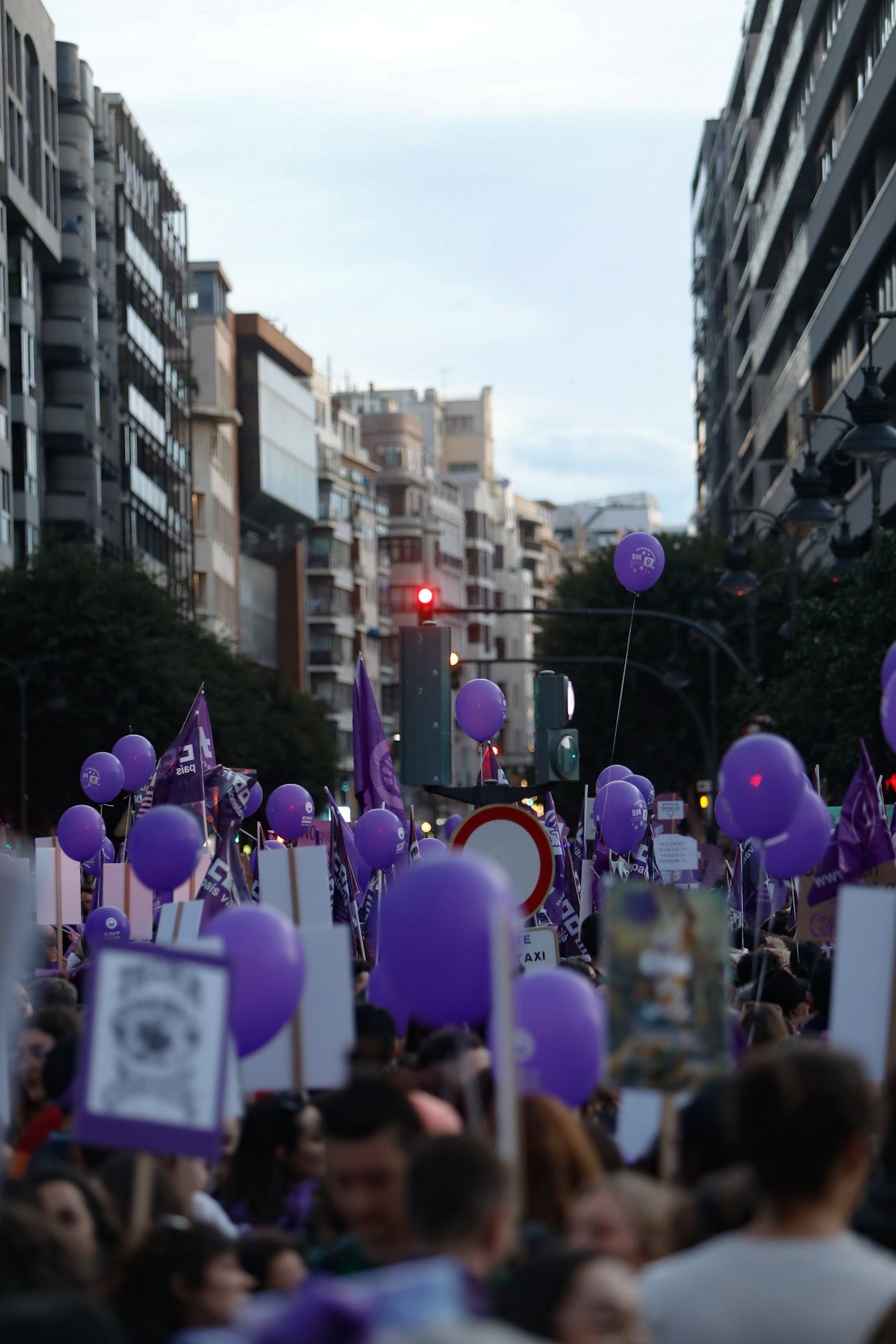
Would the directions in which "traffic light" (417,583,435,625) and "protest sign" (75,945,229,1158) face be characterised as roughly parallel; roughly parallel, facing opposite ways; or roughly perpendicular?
roughly parallel

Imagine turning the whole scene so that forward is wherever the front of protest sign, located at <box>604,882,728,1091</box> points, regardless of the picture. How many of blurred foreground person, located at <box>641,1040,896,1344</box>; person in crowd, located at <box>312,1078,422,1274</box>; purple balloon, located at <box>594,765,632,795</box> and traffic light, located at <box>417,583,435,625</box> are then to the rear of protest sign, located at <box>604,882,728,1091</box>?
2

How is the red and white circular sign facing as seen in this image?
toward the camera

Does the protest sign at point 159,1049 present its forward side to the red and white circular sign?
no

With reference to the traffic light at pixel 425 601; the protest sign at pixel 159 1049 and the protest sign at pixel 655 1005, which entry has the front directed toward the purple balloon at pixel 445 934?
the traffic light

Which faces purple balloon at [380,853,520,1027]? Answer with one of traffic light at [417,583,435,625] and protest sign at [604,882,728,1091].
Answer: the traffic light

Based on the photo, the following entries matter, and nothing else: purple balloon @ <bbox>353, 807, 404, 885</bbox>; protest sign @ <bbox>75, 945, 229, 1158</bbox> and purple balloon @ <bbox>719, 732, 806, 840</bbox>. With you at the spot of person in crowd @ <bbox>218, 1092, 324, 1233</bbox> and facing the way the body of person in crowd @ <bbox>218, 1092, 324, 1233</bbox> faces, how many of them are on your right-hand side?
1

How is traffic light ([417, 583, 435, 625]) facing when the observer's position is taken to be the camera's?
facing the viewer

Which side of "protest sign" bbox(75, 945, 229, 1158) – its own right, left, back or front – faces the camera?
front

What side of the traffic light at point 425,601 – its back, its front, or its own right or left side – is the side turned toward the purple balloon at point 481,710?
front

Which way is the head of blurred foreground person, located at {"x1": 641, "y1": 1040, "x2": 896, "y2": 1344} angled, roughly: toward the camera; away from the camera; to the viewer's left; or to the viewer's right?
away from the camera

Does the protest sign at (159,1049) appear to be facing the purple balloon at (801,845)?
no

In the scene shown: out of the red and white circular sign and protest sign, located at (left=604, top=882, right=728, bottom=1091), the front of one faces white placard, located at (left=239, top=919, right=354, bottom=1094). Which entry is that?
the red and white circular sign

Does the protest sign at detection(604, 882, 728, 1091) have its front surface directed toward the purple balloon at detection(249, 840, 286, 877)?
no

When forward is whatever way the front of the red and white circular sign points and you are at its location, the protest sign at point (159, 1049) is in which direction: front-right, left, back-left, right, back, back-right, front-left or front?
front
